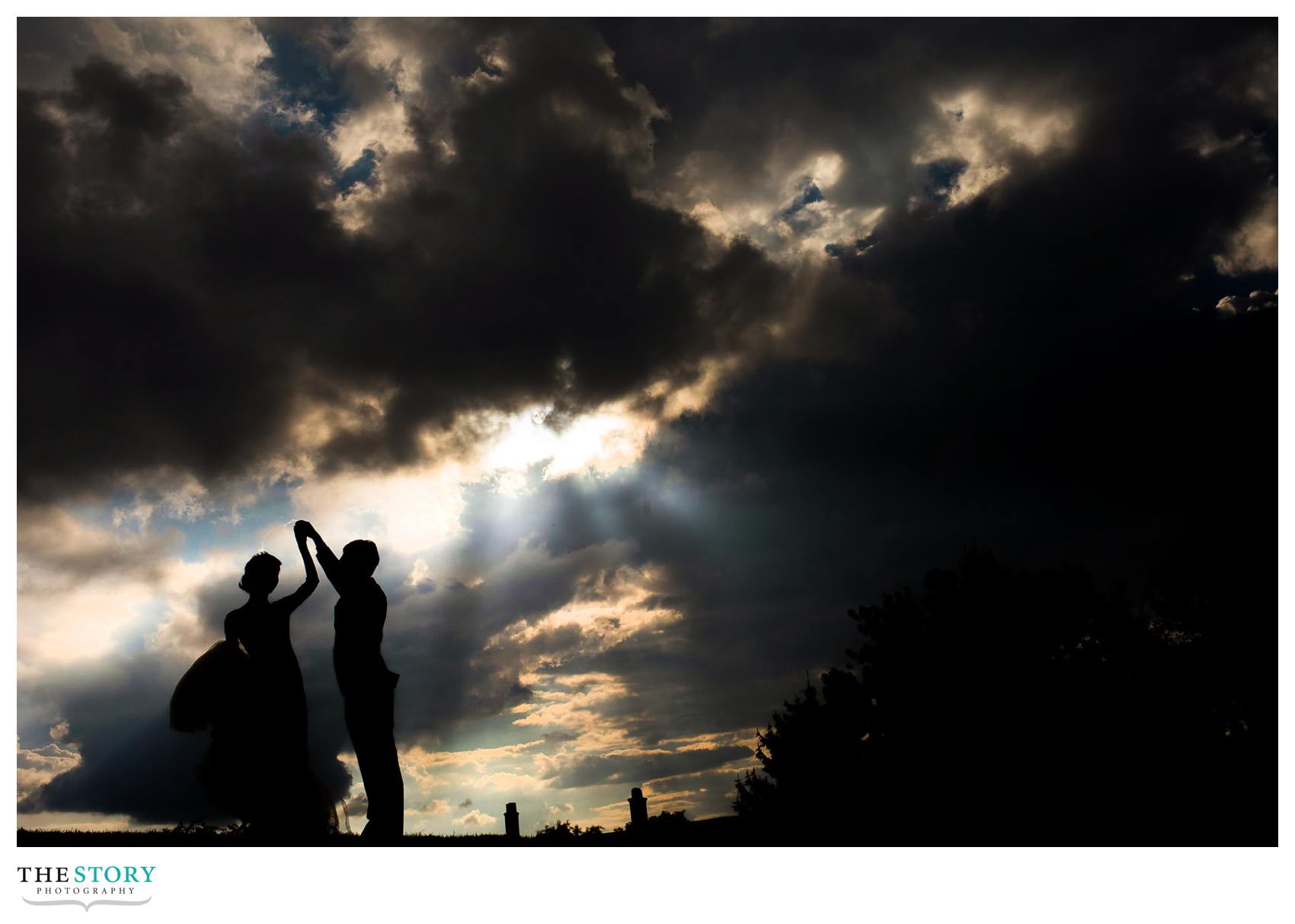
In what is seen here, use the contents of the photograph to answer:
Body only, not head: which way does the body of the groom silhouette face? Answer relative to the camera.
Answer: to the viewer's left
